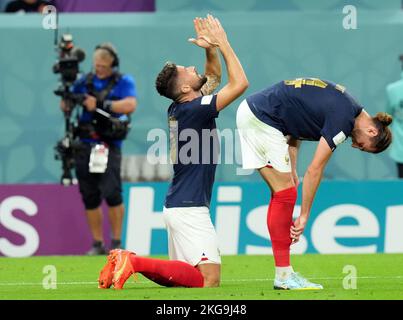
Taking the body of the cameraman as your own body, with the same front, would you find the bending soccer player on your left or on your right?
on your left

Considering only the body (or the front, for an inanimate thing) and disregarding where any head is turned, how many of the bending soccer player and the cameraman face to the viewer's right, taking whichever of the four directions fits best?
1

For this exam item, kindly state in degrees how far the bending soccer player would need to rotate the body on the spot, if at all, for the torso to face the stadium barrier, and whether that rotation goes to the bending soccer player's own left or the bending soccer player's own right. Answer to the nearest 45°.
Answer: approximately 90° to the bending soccer player's own left

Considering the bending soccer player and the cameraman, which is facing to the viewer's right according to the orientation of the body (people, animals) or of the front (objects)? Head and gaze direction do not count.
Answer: the bending soccer player

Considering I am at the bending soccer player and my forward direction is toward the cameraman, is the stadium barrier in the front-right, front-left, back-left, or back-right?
front-right

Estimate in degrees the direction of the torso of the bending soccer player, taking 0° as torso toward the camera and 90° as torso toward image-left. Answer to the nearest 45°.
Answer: approximately 270°

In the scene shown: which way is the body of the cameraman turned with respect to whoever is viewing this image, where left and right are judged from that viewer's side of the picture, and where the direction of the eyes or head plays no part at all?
facing the viewer and to the left of the viewer
